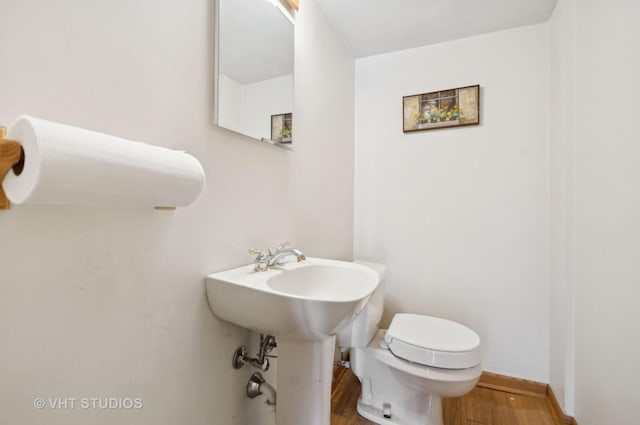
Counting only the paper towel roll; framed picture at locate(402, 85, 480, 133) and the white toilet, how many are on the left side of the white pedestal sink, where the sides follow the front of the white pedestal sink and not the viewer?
2

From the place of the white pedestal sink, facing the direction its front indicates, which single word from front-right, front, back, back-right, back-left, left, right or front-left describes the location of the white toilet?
left

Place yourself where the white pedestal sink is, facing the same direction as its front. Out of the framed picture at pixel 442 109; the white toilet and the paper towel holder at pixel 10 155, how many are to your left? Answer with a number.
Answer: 2

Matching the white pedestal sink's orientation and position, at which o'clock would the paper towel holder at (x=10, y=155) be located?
The paper towel holder is roughly at 3 o'clock from the white pedestal sink.

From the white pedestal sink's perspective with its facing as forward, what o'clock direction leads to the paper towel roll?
The paper towel roll is roughly at 3 o'clock from the white pedestal sink.

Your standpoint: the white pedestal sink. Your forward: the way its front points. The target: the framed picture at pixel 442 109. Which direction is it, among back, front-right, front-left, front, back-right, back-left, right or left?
left
